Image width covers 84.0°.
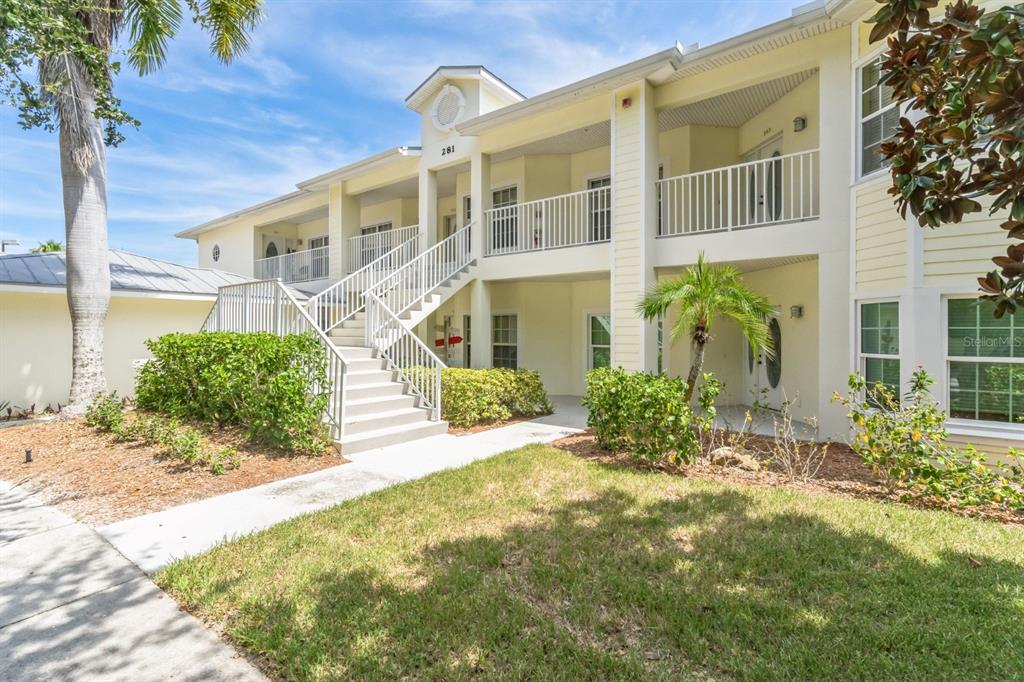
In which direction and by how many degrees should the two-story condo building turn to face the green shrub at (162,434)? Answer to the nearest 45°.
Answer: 0° — it already faces it

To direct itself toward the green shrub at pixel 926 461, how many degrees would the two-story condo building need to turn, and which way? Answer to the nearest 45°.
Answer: approximately 90° to its left

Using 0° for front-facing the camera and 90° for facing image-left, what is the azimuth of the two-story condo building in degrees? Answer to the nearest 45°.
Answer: approximately 45°

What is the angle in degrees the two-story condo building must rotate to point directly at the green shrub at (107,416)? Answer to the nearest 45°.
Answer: approximately 45° to its right

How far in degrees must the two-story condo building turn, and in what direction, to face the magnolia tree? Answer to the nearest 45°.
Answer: approximately 45° to its left

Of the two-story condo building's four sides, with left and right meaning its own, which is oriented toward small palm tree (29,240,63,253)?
right
